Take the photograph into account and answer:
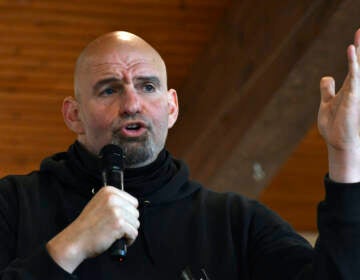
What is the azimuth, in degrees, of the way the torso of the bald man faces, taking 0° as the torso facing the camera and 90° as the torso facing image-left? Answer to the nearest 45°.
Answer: approximately 0°
